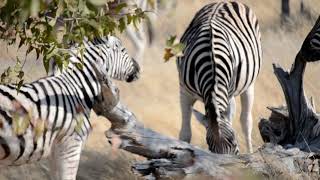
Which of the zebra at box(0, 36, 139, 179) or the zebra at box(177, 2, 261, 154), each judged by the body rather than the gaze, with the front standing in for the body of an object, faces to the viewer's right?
the zebra at box(0, 36, 139, 179)

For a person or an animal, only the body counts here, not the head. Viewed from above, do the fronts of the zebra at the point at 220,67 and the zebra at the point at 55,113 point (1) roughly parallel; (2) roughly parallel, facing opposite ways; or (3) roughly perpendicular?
roughly perpendicular

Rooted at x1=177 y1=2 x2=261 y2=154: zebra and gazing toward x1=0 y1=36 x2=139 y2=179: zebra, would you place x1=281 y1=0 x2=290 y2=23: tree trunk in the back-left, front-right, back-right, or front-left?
back-right

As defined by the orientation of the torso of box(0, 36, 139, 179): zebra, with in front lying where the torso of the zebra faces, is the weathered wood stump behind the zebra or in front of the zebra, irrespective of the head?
in front

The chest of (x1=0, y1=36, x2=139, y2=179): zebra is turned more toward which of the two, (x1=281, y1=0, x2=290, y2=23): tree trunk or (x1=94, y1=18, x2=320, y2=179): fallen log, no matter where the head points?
the fallen log

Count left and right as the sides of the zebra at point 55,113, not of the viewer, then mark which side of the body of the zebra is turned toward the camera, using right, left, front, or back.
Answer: right

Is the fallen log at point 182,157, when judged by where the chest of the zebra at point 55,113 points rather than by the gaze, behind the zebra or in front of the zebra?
in front

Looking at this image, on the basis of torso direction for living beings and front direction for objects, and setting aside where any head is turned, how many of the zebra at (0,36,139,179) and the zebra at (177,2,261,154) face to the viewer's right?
1
